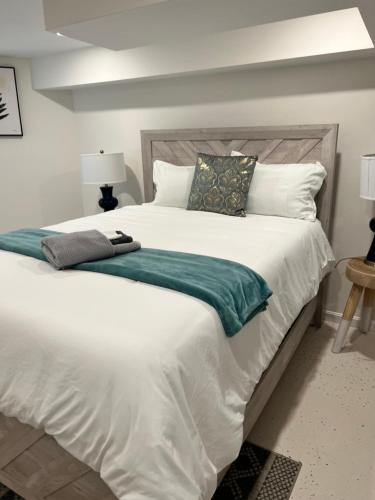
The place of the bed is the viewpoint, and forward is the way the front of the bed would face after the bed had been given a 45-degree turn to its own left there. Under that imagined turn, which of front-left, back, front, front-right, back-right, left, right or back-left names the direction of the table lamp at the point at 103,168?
back

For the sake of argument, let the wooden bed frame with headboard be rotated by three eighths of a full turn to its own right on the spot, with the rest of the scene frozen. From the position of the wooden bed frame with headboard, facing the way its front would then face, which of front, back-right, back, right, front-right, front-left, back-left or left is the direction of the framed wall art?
front-left

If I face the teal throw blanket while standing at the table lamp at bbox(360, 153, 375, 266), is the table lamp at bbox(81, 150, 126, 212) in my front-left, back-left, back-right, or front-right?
front-right

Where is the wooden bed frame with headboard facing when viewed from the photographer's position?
facing the viewer and to the left of the viewer

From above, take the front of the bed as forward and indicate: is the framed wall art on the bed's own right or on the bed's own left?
on the bed's own right
